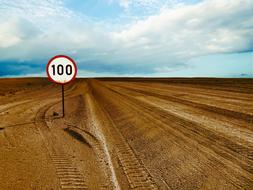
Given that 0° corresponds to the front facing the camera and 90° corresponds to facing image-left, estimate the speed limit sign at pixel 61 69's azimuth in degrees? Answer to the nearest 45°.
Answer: approximately 0°
